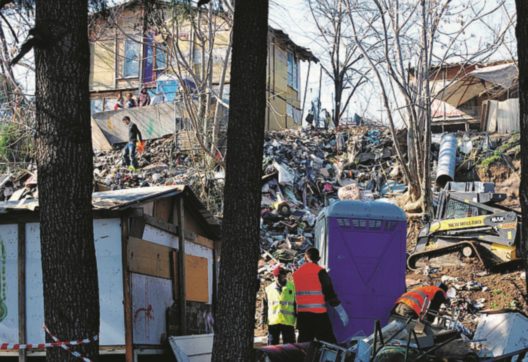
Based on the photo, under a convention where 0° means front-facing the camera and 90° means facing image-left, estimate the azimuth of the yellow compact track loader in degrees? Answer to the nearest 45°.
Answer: approximately 90°

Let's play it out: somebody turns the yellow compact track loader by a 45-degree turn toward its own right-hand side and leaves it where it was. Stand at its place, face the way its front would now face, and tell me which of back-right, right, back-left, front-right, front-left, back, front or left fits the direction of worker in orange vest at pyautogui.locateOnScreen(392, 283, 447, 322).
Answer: back-left

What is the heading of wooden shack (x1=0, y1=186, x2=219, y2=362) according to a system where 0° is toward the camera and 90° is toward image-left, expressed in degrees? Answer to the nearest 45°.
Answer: approximately 315°

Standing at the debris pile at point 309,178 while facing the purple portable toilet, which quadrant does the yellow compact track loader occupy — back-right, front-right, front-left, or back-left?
front-left

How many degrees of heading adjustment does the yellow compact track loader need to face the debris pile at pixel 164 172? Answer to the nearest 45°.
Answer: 0° — it already faces it

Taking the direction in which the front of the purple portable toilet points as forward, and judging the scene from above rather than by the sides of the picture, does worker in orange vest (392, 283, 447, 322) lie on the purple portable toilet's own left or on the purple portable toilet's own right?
on the purple portable toilet's own left

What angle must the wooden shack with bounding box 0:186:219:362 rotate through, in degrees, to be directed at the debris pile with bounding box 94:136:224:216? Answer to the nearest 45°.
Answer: approximately 135° to its left
